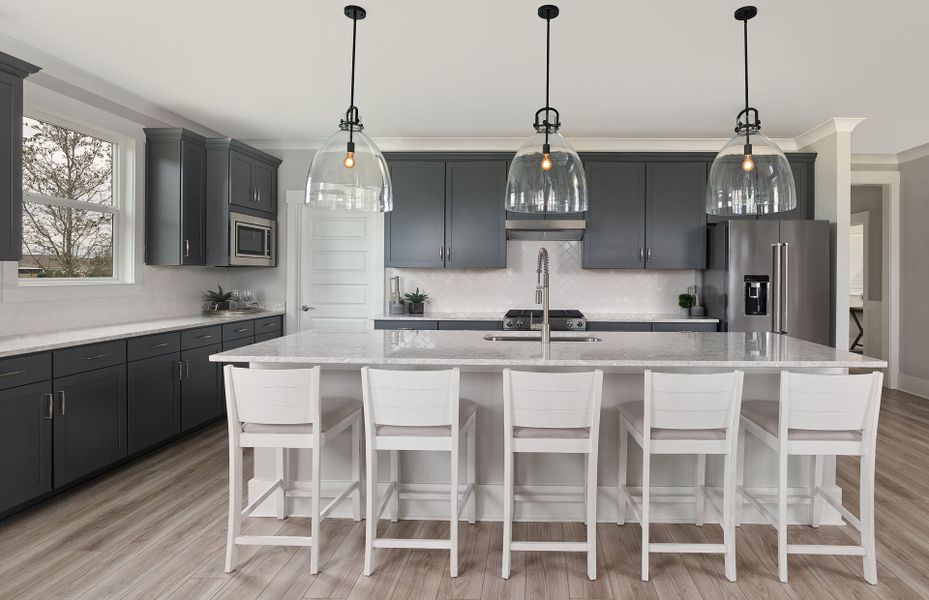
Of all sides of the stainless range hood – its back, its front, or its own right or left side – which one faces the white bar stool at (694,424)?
front

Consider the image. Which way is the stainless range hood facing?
toward the camera

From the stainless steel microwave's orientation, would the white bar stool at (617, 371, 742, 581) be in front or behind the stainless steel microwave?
in front

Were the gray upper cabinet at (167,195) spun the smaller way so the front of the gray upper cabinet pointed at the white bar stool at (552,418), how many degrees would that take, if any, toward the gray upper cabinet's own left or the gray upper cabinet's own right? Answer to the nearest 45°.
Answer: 0° — it already faces it

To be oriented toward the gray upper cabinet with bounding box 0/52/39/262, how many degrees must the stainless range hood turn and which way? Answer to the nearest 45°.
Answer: approximately 45° to its right

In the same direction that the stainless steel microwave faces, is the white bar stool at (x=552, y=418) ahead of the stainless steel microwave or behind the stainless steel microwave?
ahead

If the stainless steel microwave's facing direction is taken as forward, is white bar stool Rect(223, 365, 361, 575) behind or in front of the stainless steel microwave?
in front

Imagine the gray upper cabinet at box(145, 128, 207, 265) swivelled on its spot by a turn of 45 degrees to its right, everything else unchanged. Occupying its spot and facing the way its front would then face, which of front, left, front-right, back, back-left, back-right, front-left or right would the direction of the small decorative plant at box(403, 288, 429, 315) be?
left

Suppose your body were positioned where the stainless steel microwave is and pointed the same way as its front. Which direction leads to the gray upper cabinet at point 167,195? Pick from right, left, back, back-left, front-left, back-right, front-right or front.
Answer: right

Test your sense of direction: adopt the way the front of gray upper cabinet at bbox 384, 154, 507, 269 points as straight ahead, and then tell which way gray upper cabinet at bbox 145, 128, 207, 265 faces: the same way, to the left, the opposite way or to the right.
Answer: to the left

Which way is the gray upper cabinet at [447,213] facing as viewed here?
toward the camera

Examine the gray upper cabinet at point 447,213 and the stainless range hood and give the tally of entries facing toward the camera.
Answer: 2

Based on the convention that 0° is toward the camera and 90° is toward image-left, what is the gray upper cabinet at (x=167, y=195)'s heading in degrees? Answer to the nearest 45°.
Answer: approximately 315°

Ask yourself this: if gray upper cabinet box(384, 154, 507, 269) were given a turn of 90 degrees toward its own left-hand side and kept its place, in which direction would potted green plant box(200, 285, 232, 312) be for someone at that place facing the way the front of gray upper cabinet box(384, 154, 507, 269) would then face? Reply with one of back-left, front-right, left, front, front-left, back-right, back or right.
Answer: back

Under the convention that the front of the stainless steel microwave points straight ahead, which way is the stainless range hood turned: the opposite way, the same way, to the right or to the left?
to the right

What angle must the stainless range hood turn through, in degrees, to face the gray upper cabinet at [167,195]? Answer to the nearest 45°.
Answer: approximately 90° to its right

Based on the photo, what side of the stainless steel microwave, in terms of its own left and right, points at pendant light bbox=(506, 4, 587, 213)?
front
